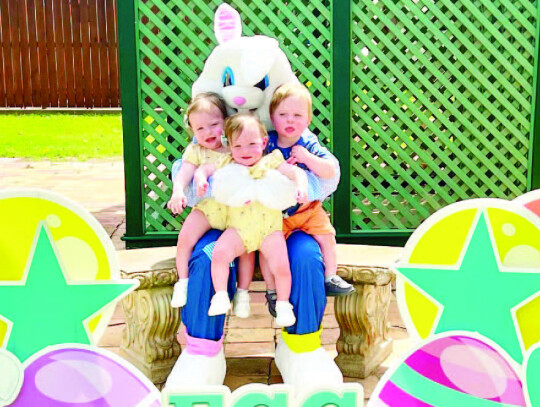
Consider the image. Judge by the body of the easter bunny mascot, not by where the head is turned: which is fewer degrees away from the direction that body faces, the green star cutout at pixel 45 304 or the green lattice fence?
the green star cutout

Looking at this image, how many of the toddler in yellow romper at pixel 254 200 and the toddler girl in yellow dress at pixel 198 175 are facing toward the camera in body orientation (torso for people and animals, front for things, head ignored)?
2

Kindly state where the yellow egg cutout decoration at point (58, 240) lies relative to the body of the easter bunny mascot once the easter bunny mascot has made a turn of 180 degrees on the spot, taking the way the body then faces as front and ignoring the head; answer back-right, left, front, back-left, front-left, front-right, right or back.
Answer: back-left

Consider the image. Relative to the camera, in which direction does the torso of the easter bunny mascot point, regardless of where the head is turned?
toward the camera

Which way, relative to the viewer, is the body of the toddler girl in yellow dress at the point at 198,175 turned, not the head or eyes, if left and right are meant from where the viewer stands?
facing the viewer

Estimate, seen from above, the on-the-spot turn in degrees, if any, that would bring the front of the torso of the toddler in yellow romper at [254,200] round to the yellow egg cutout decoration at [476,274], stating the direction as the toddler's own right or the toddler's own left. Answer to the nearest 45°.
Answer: approximately 45° to the toddler's own left

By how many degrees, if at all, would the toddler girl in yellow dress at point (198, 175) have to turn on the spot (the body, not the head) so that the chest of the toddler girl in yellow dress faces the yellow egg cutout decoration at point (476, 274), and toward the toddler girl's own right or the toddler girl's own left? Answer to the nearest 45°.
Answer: approximately 45° to the toddler girl's own left
